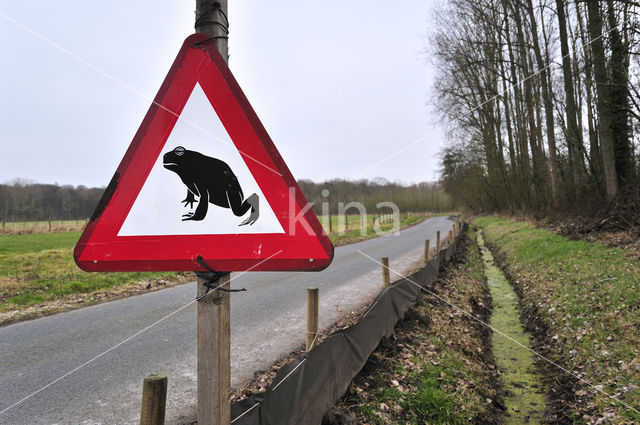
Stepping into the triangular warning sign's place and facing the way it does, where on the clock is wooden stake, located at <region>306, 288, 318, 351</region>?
The wooden stake is roughly at 7 o'clock from the triangular warning sign.

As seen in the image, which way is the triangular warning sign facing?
toward the camera
